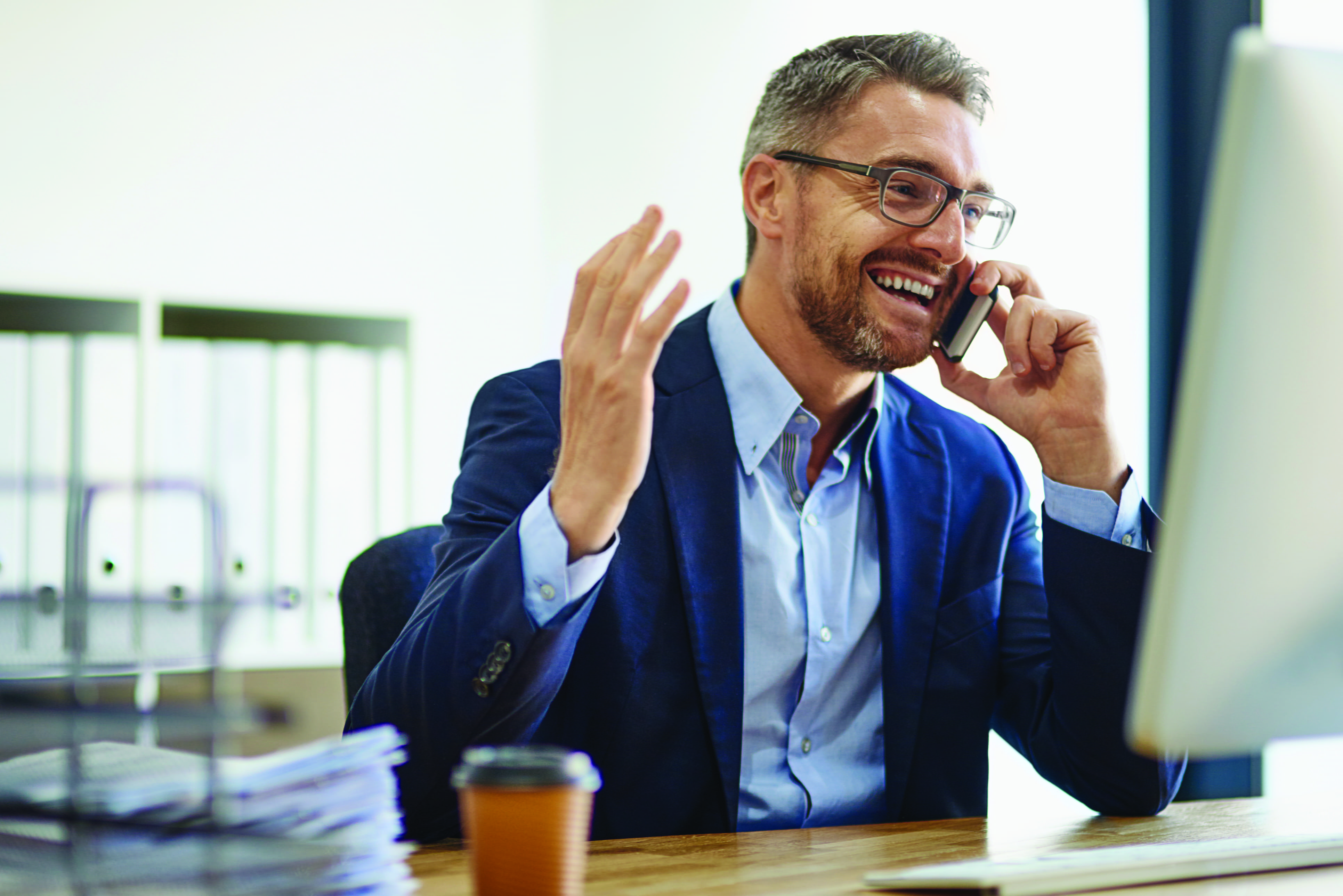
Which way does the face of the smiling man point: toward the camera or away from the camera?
toward the camera

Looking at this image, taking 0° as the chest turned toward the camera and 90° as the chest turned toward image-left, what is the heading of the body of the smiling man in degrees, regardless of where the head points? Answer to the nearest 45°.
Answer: approximately 315°

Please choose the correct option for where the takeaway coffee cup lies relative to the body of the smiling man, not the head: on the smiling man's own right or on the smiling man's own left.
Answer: on the smiling man's own right
